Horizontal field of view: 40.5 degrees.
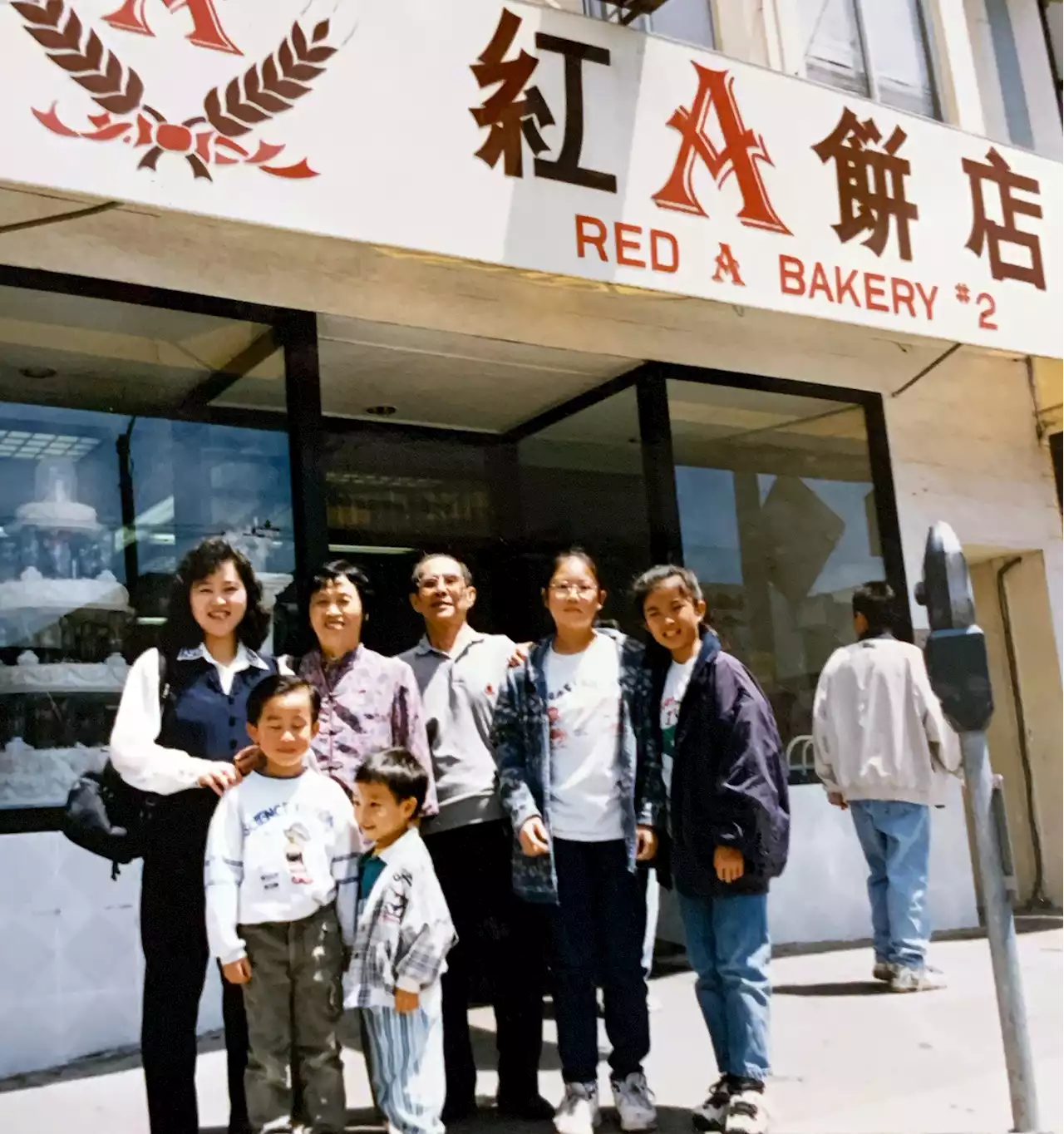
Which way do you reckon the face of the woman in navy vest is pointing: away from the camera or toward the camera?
toward the camera

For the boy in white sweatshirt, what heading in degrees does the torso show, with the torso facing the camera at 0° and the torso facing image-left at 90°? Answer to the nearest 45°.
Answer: approximately 0°

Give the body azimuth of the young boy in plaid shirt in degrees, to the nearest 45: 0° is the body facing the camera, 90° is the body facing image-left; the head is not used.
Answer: approximately 45°

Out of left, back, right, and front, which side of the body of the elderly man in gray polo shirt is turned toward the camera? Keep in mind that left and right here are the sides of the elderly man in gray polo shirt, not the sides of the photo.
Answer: front

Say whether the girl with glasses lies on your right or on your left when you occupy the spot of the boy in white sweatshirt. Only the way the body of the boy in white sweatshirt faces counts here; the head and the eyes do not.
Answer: on your left

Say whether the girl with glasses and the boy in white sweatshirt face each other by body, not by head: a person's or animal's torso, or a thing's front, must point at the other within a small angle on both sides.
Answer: no

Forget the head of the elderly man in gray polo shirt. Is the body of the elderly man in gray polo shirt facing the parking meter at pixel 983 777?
no

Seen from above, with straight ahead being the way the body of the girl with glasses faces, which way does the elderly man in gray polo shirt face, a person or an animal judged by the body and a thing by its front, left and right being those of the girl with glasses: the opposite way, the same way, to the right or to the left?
the same way

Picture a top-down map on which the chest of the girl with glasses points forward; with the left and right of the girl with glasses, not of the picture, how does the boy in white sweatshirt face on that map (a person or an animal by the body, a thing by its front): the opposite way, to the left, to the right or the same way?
the same way
